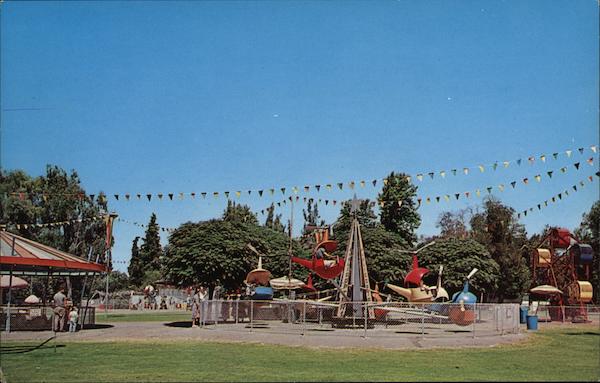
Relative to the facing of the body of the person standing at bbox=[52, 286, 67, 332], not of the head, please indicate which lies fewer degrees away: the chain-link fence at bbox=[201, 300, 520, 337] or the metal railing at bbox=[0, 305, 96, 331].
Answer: the metal railing
